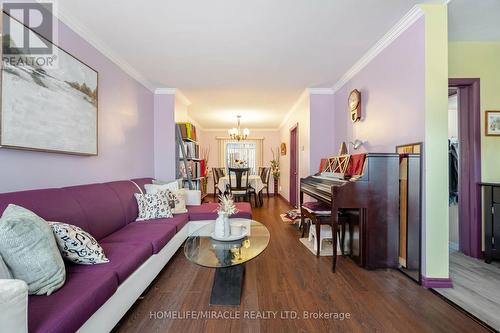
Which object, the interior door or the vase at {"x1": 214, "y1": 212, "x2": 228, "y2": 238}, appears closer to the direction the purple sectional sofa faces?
the vase

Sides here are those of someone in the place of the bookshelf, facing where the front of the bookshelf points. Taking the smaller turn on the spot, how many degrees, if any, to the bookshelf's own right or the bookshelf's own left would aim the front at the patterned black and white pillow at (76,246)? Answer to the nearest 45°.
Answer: approximately 45° to the bookshelf's own right

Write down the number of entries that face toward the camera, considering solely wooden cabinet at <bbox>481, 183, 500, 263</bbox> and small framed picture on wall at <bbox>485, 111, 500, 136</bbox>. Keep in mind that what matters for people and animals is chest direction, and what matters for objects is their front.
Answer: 2

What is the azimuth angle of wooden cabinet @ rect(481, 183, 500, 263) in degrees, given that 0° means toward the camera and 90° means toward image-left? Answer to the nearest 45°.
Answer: approximately 0°

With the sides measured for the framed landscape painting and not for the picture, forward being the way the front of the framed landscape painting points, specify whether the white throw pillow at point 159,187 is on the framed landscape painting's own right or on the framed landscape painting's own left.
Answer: on the framed landscape painting's own left

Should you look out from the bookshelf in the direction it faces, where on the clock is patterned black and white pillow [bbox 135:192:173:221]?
The patterned black and white pillow is roughly at 2 o'clock from the bookshelf.

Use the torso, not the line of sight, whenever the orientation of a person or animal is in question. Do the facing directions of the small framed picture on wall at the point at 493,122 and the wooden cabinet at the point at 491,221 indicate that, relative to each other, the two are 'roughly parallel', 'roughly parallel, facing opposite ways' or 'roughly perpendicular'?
roughly parallel

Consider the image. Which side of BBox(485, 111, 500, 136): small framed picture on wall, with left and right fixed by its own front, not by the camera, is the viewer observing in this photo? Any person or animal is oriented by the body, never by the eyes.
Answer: front

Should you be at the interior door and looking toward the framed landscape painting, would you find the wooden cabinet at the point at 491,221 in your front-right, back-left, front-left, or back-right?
front-left

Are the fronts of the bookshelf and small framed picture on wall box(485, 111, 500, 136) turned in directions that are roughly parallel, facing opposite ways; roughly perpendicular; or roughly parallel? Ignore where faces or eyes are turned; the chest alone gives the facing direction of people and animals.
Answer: roughly perpendicular

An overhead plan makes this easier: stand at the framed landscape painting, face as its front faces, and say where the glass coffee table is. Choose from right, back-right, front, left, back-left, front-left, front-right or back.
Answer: front

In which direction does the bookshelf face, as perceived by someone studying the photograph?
facing the viewer and to the right of the viewer
